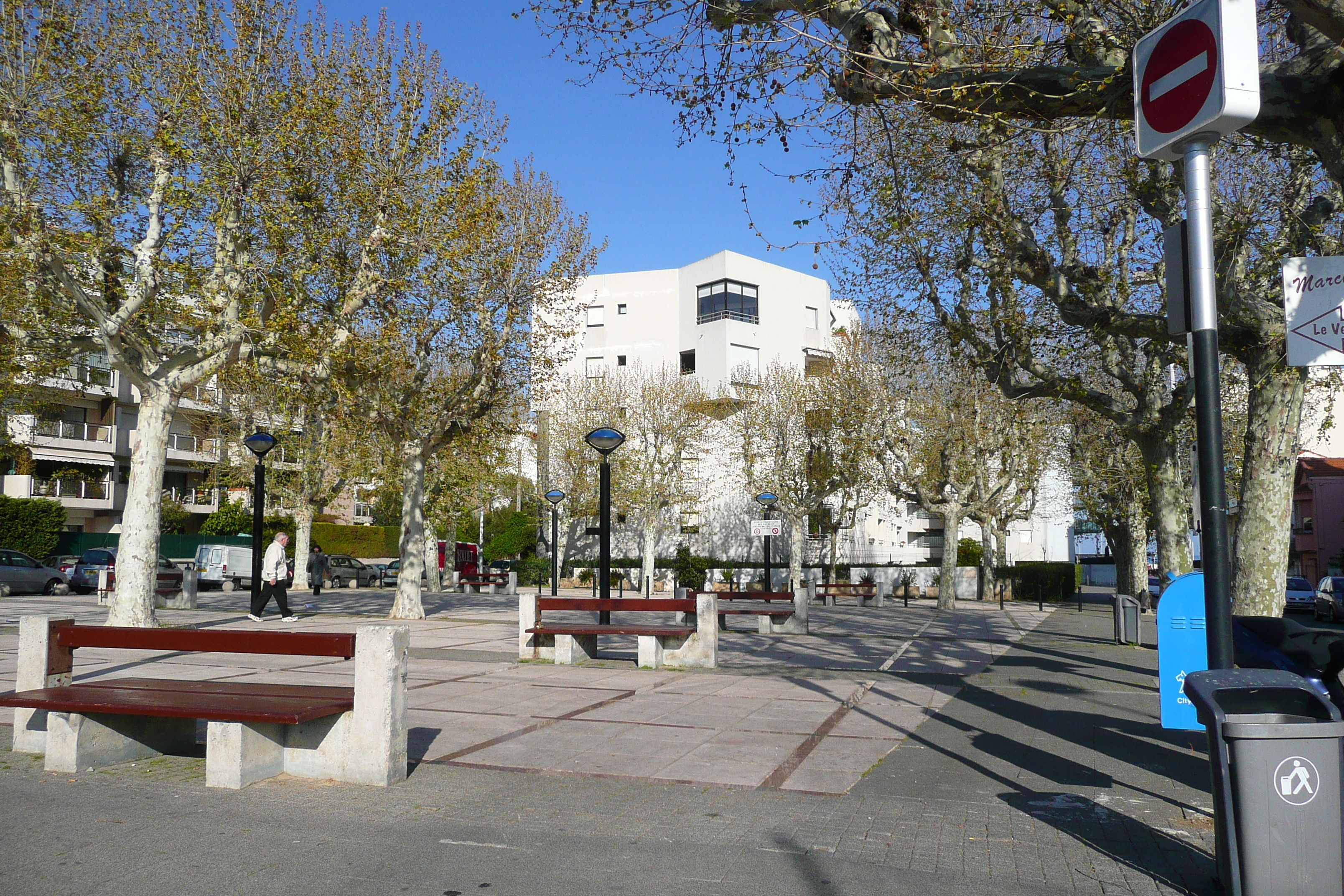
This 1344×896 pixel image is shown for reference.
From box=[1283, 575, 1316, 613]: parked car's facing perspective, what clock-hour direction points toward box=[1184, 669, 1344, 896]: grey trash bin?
The grey trash bin is roughly at 12 o'clock from the parked car.

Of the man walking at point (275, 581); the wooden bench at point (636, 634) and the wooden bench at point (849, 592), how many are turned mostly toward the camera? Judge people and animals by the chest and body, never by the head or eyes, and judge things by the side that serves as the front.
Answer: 2

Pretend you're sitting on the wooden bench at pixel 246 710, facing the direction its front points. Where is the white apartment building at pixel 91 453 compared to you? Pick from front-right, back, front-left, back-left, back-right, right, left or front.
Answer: back-right

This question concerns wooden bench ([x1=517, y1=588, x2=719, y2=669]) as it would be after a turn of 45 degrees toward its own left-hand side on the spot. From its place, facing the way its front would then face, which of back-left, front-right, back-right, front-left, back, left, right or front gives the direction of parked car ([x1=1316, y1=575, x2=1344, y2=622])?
left

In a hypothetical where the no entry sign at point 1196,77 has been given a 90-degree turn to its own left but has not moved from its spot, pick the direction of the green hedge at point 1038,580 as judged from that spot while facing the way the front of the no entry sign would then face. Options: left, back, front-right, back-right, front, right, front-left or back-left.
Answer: back-left

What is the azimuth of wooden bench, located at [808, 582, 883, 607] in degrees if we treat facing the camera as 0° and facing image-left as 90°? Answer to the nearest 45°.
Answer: approximately 0°

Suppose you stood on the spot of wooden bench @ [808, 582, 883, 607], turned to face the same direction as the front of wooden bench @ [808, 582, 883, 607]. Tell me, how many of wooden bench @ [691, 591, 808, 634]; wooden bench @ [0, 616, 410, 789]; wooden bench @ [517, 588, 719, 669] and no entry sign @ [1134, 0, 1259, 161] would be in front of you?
4

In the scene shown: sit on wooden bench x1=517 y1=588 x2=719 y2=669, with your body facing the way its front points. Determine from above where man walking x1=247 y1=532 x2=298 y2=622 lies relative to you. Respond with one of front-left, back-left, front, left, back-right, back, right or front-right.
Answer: back-right

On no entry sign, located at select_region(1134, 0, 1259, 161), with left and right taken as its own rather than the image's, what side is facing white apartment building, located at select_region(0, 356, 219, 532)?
right

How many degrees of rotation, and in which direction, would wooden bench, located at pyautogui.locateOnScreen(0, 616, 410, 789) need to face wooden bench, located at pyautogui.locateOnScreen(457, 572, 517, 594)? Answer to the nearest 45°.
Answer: approximately 135° to its right
